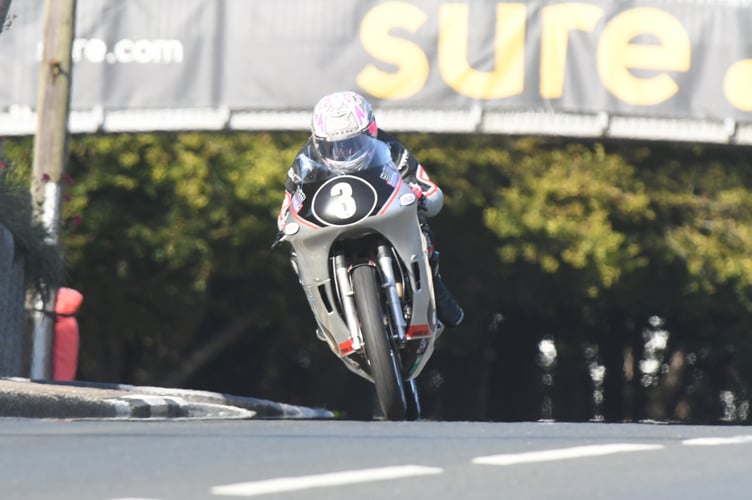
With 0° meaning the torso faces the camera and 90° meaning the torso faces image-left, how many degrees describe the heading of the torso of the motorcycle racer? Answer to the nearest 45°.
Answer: approximately 0°

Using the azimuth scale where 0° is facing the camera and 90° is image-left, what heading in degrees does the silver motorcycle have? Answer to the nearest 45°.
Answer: approximately 0°
